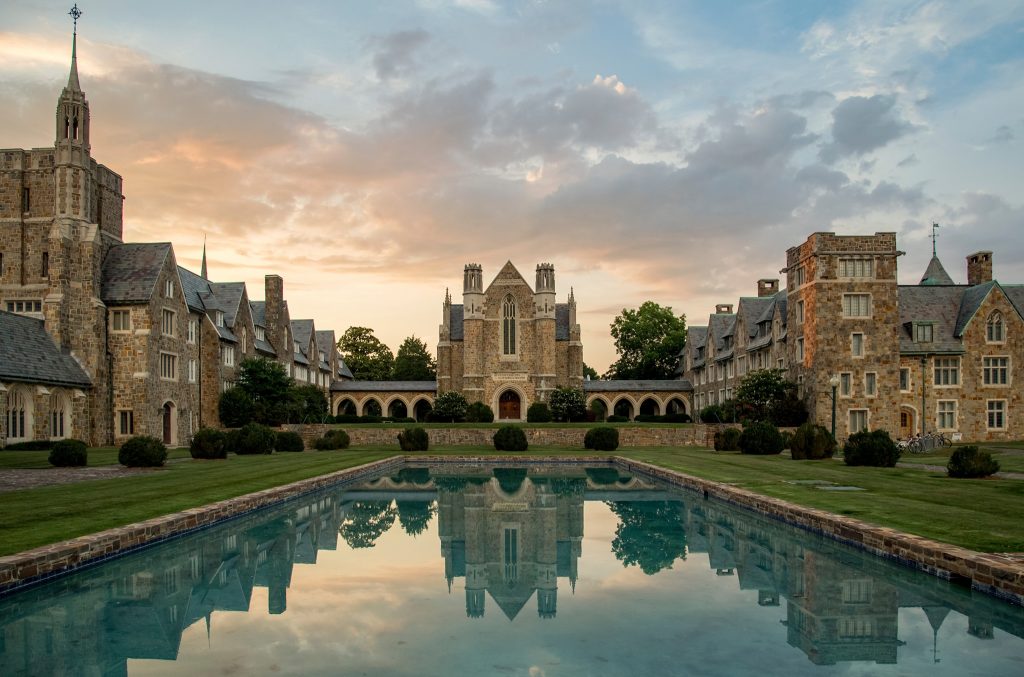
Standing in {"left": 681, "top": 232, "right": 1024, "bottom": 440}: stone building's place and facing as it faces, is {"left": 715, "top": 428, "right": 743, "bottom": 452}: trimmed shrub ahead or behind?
ahead

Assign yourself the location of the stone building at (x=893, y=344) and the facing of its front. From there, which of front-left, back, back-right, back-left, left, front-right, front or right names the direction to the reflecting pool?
front

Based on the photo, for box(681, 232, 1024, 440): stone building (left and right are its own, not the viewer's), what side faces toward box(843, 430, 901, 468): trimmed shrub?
front

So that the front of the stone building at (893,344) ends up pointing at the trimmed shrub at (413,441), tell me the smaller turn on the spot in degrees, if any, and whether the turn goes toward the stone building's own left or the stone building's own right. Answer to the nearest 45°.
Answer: approximately 45° to the stone building's own right

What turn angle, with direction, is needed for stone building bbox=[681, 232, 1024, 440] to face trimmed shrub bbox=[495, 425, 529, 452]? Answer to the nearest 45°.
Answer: approximately 45° to its right

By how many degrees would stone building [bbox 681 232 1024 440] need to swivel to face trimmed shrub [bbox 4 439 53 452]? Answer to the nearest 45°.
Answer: approximately 45° to its right
